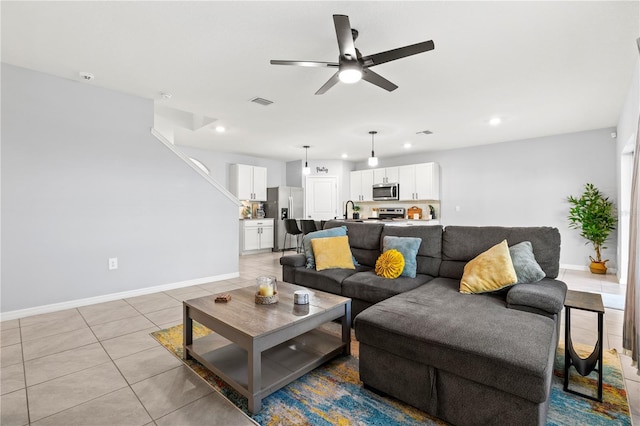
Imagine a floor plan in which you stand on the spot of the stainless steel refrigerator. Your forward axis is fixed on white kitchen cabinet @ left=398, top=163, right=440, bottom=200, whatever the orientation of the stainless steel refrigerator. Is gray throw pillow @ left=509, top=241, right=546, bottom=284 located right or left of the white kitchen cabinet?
right

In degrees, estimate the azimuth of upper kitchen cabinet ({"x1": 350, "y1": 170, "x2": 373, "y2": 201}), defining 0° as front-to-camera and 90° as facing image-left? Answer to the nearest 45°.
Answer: approximately 45°

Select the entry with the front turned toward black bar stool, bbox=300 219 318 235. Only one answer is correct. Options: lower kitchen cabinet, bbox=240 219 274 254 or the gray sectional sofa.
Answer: the lower kitchen cabinet

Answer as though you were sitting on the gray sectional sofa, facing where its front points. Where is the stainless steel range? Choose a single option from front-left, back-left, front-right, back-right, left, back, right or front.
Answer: back-right

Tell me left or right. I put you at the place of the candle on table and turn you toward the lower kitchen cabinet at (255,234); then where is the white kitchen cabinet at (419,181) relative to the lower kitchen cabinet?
right

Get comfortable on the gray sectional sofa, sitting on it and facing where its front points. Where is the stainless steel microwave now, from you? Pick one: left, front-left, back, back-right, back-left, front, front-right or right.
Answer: back-right

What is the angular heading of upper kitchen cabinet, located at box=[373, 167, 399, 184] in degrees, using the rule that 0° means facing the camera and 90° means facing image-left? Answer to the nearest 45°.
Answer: approximately 45°

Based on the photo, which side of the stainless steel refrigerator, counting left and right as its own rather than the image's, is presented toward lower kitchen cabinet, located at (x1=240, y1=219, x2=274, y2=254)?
right
